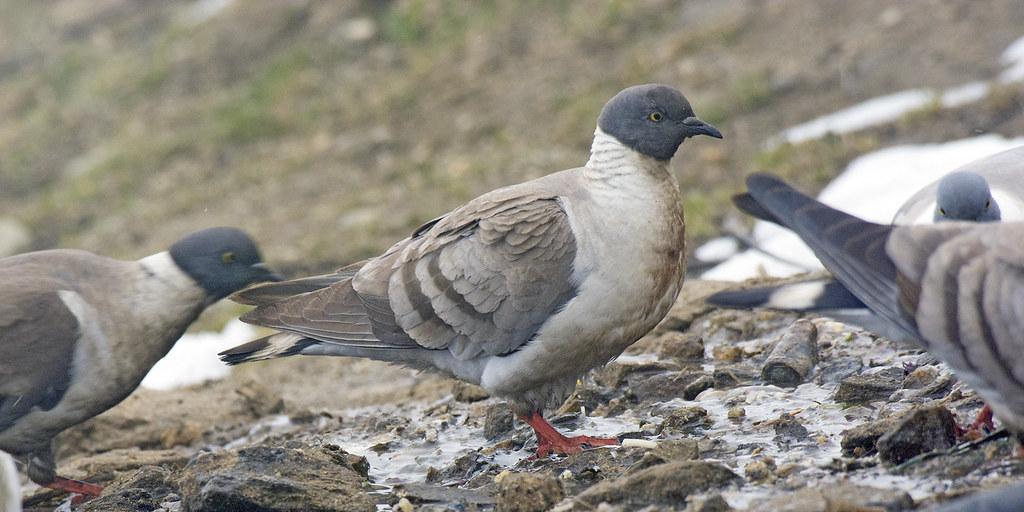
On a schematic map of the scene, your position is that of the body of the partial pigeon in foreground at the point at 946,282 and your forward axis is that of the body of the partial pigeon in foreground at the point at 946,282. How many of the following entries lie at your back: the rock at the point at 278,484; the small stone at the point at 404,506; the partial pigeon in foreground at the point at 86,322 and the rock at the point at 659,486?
4

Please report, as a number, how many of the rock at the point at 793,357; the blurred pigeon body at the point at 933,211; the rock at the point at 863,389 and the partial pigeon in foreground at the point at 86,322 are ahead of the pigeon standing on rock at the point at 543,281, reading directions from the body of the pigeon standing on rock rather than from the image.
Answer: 3

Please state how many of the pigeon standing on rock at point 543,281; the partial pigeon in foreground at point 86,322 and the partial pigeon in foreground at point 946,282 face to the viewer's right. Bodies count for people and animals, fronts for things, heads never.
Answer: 3

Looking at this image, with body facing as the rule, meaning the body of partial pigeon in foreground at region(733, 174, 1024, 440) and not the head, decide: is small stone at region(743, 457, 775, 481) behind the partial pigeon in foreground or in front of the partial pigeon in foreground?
behind

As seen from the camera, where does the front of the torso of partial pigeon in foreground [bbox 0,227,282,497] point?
to the viewer's right

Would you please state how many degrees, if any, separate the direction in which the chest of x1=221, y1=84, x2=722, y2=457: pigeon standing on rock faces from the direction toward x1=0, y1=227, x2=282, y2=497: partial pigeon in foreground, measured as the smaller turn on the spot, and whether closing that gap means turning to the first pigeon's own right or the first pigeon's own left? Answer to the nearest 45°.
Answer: approximately 180°

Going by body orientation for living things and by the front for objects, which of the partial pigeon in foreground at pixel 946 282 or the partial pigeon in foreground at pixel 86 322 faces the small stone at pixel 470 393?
the partial pigeon in foreground at pixel 86 322

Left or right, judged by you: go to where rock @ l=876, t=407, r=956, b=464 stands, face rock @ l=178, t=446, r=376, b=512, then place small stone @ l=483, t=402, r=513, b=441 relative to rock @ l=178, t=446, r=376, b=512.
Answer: right

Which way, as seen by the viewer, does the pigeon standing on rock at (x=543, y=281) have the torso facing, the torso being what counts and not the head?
to the viewer's right

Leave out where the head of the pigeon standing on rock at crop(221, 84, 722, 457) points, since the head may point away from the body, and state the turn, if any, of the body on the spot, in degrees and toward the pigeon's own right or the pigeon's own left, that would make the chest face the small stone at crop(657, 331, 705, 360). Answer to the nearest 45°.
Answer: approximately 45° to the pigeon's own left

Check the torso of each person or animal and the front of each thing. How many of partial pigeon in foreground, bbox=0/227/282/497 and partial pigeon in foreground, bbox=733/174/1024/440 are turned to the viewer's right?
2

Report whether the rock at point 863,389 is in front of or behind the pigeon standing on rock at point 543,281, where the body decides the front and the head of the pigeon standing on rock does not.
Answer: in front

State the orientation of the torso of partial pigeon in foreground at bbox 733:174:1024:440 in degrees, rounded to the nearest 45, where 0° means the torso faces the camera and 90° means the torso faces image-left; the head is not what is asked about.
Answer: approximately 270°
